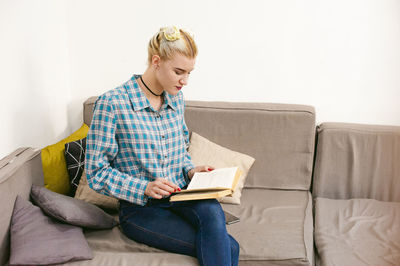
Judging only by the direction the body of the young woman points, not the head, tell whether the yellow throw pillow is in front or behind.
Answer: behind

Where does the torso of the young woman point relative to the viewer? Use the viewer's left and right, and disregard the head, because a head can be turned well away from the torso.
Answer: facing the viewer and to the right of the viewer

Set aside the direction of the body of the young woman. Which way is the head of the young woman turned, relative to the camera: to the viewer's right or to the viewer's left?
to the viewer's right

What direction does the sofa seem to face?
toward the camera

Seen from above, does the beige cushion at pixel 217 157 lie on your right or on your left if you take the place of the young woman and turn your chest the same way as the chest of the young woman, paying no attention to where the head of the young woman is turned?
on your left
